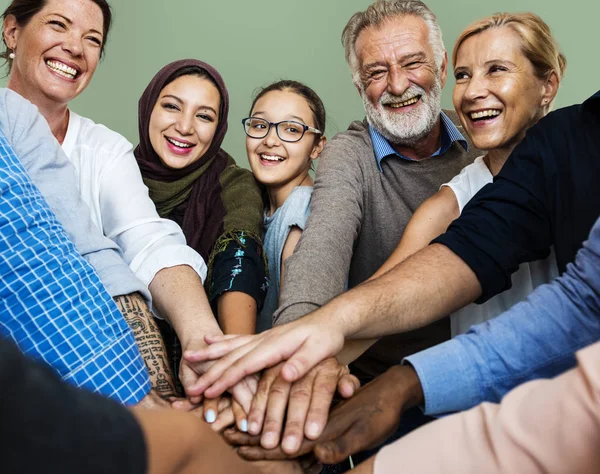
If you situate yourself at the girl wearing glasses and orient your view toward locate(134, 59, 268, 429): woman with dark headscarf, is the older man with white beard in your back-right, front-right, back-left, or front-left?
back-left

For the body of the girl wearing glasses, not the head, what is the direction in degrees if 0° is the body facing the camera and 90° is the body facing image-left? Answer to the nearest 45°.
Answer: approximately 45°

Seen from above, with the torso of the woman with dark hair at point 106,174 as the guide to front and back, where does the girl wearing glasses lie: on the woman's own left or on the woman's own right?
on the woman's own left

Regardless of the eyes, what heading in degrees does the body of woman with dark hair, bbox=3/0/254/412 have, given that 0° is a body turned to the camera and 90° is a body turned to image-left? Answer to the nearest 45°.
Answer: approximately 315°

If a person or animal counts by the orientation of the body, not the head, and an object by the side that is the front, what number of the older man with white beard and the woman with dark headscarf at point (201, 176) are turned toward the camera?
2
